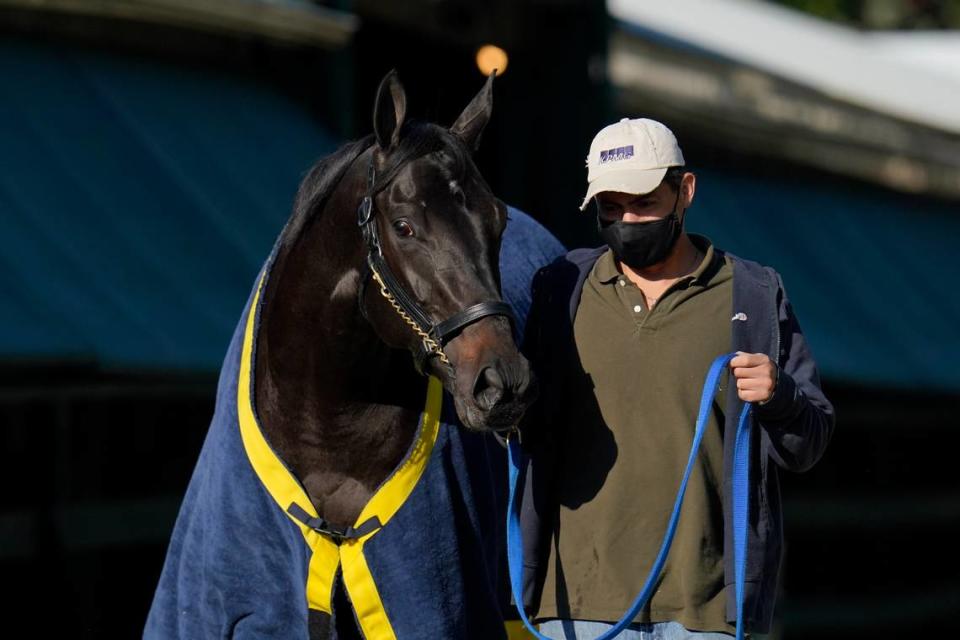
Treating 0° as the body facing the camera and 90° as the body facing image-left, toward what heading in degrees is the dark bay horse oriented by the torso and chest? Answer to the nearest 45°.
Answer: approximately 0°

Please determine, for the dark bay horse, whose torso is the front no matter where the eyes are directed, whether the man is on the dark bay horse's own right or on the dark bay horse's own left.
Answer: on the dark bay horse's own left
